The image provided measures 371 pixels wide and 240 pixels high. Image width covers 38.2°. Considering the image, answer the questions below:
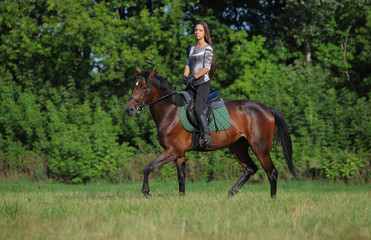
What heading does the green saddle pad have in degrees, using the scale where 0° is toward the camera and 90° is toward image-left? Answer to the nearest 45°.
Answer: approximately 90°

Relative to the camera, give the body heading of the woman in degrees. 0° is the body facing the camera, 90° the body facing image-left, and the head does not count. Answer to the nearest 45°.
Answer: approximately 45°

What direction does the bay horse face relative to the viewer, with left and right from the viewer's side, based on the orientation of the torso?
facing to the left of the viewer
